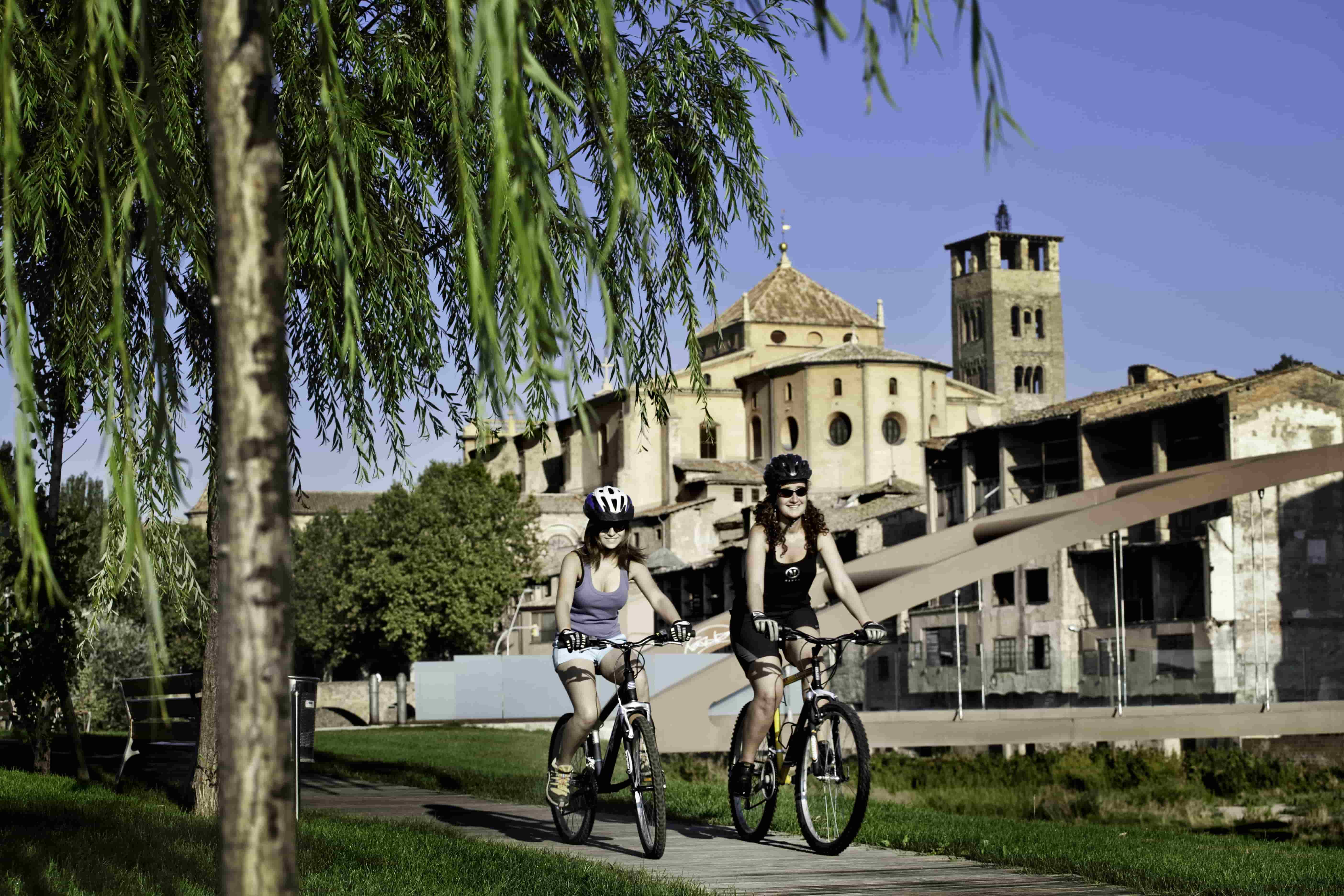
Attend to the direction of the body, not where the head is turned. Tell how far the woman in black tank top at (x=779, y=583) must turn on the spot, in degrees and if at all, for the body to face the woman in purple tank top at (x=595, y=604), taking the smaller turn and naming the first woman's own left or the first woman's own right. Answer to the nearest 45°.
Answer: approximately 135° to the first woman's own right

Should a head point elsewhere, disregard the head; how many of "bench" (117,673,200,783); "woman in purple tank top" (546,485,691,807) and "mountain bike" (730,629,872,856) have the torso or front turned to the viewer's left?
0

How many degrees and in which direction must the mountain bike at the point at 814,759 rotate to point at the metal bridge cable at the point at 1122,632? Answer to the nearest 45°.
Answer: approximately 135° to its left

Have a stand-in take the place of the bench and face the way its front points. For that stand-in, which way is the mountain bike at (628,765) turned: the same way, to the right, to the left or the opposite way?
to the right

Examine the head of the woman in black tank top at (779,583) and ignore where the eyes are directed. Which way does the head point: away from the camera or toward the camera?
toward the camera

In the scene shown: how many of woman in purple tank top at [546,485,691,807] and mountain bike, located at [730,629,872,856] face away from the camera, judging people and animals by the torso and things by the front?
0

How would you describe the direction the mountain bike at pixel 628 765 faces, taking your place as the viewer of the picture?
facing the viewer and to the right of the viewer

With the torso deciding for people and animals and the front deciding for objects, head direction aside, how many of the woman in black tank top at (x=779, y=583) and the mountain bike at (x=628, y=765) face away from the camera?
0

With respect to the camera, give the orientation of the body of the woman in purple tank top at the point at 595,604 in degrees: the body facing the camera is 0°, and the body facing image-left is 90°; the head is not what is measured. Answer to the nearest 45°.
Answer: approximately 315°

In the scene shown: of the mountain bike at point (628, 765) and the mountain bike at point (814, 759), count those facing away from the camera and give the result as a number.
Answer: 0

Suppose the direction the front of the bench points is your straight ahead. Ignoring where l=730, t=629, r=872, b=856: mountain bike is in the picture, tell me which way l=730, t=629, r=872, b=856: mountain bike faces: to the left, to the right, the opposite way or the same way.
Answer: to the right

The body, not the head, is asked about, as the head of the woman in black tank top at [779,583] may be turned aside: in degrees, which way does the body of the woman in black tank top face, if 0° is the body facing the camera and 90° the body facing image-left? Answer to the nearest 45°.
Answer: approximately 315°

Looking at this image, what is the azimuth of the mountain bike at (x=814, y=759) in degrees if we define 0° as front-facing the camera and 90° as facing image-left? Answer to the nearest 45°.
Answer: approximately 315°

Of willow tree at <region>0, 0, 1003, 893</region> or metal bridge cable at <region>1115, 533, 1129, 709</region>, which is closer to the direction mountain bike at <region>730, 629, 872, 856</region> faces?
the willow tree
